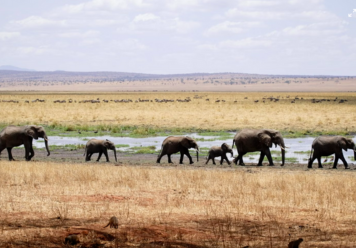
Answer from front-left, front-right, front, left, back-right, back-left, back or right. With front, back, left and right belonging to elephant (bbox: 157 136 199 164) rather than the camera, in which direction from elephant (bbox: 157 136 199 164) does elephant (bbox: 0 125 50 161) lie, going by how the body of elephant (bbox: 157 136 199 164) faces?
back

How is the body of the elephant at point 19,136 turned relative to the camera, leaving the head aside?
to the viewer's right

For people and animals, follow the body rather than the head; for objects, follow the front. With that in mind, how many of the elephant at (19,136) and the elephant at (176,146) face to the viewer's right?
2

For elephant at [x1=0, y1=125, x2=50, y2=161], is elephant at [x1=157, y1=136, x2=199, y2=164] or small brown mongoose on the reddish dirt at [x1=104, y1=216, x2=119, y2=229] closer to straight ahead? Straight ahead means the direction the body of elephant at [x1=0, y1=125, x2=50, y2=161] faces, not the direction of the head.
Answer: the elephant

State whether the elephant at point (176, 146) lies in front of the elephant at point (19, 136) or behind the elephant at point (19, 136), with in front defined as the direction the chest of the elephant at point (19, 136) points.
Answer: in front

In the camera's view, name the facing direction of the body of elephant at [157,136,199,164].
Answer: to the viewer's right

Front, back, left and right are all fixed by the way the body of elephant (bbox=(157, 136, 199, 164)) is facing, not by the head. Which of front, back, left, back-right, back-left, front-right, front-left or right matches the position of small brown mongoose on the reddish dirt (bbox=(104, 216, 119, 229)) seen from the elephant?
right
